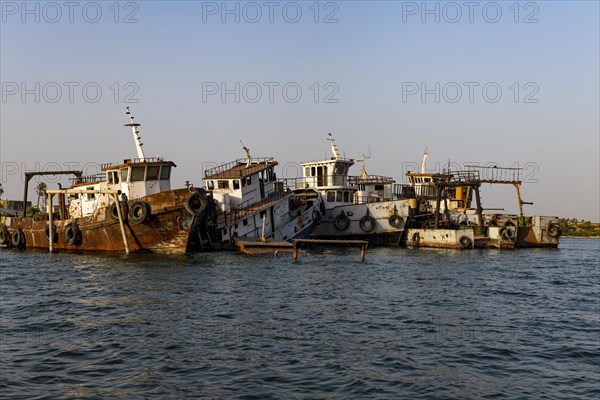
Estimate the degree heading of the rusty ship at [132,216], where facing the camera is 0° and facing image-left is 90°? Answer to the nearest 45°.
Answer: approximately 315°

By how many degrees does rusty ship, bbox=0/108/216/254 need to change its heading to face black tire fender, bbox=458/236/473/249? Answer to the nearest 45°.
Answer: approximately 45° to its left

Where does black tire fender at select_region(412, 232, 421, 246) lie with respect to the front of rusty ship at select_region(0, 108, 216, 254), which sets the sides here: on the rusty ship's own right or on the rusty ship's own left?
on the rusty ship's own left
